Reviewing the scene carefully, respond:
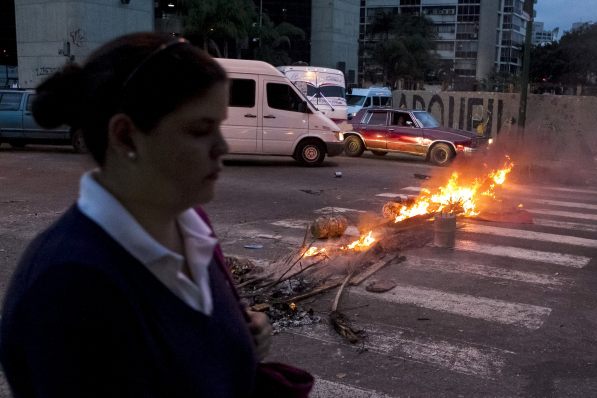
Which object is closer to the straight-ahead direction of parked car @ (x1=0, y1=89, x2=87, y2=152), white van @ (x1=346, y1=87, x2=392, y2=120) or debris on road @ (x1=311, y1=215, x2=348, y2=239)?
the white van

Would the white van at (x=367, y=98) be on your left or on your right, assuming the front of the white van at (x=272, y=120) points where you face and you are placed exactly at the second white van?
on your left

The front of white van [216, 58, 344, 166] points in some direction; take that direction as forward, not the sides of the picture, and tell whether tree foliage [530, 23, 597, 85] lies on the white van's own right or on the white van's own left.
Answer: on the white van's own left

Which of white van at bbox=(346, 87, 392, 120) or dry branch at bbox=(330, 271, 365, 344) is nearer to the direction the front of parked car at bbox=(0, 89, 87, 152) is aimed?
the white van

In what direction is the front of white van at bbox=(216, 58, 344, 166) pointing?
to the viewer's right

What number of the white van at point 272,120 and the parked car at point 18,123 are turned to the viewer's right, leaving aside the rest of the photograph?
2

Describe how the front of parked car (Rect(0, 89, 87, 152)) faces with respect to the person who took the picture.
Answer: facing to the right of the viewer
